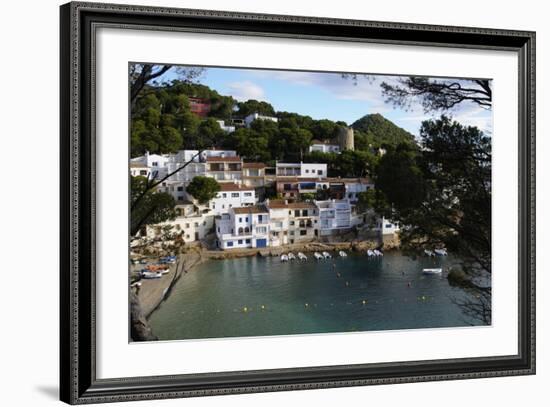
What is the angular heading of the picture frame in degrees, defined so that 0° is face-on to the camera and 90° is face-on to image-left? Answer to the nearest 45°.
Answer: approximately 315°
